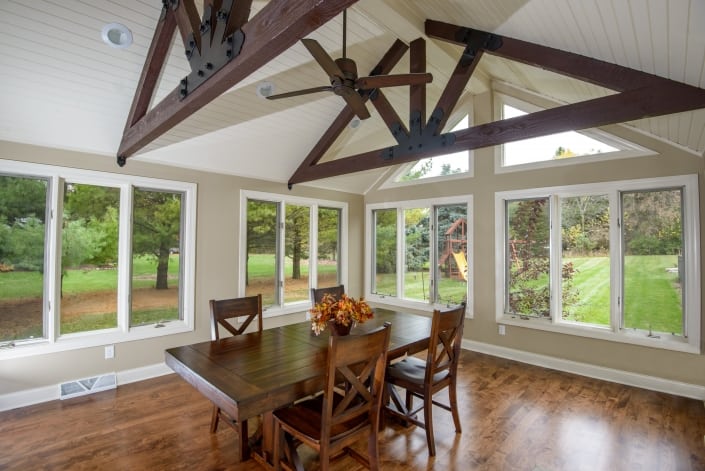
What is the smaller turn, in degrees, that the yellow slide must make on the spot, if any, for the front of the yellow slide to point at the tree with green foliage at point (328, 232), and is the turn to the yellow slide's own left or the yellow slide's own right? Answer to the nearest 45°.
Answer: approximately 135° to the yellow slide's own right

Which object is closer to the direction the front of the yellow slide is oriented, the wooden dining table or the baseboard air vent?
the wooden dining table

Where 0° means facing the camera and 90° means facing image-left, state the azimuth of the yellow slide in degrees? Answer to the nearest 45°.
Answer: approximately 315°

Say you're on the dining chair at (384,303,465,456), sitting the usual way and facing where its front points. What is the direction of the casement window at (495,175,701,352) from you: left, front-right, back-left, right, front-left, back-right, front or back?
right

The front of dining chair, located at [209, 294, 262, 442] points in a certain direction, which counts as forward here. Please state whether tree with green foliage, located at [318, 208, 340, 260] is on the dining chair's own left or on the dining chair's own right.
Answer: on the dining chair's own left

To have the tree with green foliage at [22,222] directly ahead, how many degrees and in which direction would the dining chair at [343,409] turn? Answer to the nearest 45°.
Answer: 0° — it already faces it

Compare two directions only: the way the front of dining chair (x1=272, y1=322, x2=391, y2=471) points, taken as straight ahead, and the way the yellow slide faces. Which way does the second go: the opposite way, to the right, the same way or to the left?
the opposite way

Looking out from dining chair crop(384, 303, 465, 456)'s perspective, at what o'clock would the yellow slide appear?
The yellow slide is roughly at 2 o'clock from the dining chair.

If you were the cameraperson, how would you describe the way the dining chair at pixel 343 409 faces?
facing away from the viewer and to the left of the viewer

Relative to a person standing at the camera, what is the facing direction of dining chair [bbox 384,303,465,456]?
facing away from the viewer and to the left of the viewer
